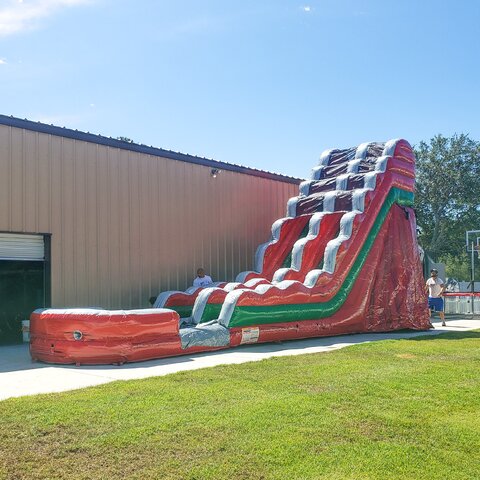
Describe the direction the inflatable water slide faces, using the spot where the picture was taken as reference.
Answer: facing the viewer and to the left of the viewer
